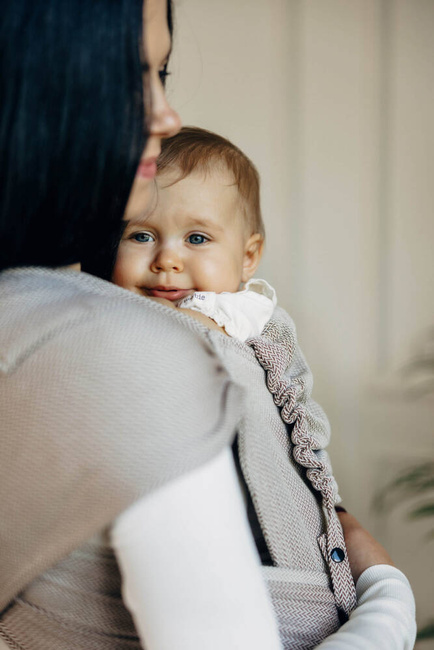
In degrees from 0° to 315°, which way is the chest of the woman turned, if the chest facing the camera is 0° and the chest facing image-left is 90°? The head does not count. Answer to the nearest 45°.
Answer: approximately 225°

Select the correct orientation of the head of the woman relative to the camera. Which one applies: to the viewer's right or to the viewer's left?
to the viewer's right

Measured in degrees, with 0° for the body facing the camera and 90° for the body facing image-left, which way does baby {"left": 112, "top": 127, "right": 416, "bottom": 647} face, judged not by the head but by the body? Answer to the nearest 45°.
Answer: approximately 45°
